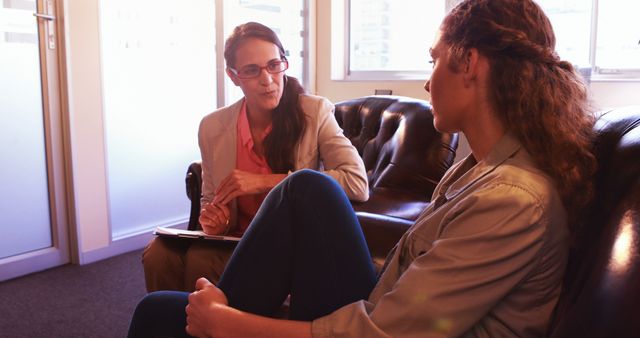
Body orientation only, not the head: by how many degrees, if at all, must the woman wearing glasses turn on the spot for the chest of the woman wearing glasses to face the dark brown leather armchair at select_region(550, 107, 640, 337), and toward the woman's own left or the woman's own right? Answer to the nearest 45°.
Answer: approximately 45° to the woman's own left

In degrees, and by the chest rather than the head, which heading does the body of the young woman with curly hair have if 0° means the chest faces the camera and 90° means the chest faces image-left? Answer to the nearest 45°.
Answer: approximately 90°

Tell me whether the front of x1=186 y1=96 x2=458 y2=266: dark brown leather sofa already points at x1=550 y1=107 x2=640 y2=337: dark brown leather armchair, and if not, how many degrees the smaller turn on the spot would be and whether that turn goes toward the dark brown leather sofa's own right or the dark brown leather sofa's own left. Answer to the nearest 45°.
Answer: approximately 45° to the dark brown leather sofa's own left
